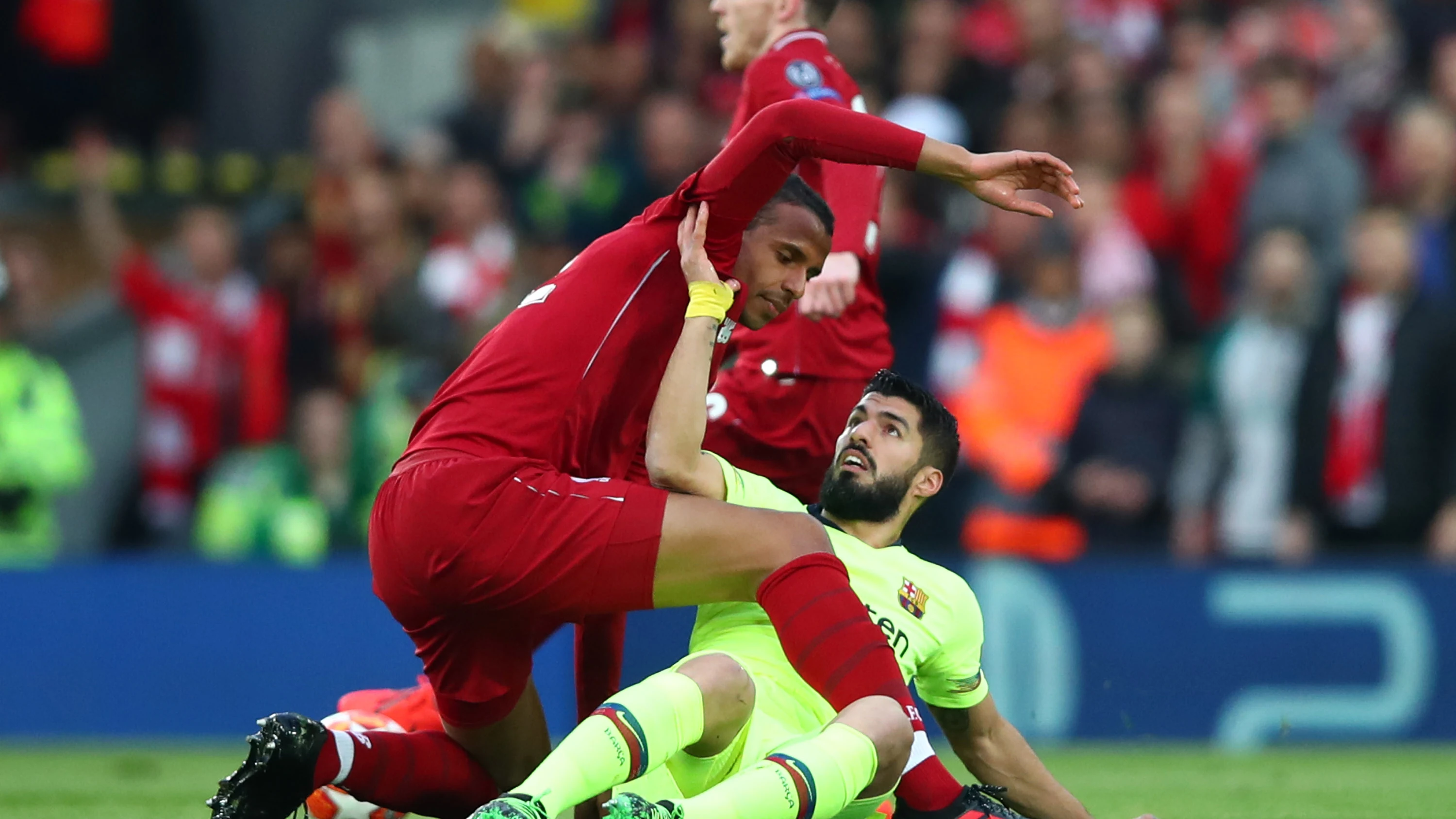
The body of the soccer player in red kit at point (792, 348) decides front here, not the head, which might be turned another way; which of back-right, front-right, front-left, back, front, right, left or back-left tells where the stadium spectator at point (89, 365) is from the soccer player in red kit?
front-right

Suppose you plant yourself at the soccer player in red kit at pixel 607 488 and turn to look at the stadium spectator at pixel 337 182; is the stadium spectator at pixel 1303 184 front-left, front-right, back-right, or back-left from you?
front-right

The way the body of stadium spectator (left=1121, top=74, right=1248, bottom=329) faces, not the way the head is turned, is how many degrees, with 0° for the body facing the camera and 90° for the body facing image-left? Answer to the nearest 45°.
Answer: approximately 0°

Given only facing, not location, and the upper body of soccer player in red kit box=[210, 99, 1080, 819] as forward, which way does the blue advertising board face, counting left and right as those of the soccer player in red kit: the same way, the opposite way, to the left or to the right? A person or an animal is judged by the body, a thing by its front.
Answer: to the right

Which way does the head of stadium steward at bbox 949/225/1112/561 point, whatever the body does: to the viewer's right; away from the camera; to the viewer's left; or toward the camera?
toward the camera

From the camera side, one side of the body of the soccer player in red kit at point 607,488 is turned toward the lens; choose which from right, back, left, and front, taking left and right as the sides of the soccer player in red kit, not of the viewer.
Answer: right

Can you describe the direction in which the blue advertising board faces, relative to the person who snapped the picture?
facing the viewer

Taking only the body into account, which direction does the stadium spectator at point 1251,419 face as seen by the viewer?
toward the camera

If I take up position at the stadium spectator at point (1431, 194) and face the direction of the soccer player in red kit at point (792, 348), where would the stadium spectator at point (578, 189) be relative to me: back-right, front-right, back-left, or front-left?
front-right

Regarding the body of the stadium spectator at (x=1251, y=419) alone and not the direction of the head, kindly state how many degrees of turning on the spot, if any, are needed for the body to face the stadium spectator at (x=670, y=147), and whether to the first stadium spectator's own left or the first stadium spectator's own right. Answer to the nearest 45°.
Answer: approximately 90° to the first stadium spectator's own right

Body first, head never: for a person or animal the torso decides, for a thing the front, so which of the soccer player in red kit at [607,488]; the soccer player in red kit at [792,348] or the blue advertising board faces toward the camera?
the blue advertising board

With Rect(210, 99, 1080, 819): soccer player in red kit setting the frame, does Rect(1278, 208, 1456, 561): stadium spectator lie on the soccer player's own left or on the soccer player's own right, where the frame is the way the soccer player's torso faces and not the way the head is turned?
on the soccer player's own left

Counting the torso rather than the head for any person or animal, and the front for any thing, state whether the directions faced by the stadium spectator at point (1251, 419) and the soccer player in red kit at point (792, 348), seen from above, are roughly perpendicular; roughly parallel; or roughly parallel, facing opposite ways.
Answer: roughly perpendicular
